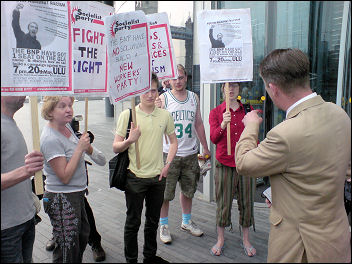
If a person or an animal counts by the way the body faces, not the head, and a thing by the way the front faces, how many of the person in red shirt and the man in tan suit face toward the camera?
1

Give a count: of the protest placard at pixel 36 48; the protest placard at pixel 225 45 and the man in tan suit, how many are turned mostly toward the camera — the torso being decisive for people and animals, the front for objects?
2

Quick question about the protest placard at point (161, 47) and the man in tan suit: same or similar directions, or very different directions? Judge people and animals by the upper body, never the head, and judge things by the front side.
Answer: very different directions

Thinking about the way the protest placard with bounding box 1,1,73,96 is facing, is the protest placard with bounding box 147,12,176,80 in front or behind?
behind

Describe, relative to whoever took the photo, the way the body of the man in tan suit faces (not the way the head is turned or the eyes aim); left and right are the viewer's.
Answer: facing away from the viewer and to the left of the viewer

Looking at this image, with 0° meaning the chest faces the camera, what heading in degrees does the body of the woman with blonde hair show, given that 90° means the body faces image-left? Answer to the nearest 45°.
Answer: approximately 315°

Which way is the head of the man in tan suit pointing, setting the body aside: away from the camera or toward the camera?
away from the camera

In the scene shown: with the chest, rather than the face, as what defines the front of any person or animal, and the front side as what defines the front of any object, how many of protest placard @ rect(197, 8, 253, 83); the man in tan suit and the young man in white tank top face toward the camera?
2

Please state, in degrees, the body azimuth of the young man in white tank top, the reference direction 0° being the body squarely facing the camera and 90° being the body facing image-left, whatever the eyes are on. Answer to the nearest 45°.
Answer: approximately 0°

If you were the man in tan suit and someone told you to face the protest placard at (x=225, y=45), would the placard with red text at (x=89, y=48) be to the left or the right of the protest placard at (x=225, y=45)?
left

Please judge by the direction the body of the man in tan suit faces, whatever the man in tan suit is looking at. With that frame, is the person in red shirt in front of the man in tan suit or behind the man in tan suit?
in front

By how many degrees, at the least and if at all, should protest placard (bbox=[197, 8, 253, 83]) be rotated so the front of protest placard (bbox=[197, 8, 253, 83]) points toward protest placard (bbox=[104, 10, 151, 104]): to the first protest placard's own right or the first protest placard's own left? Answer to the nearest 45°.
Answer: approximately 45° to the first protest placard's own right
